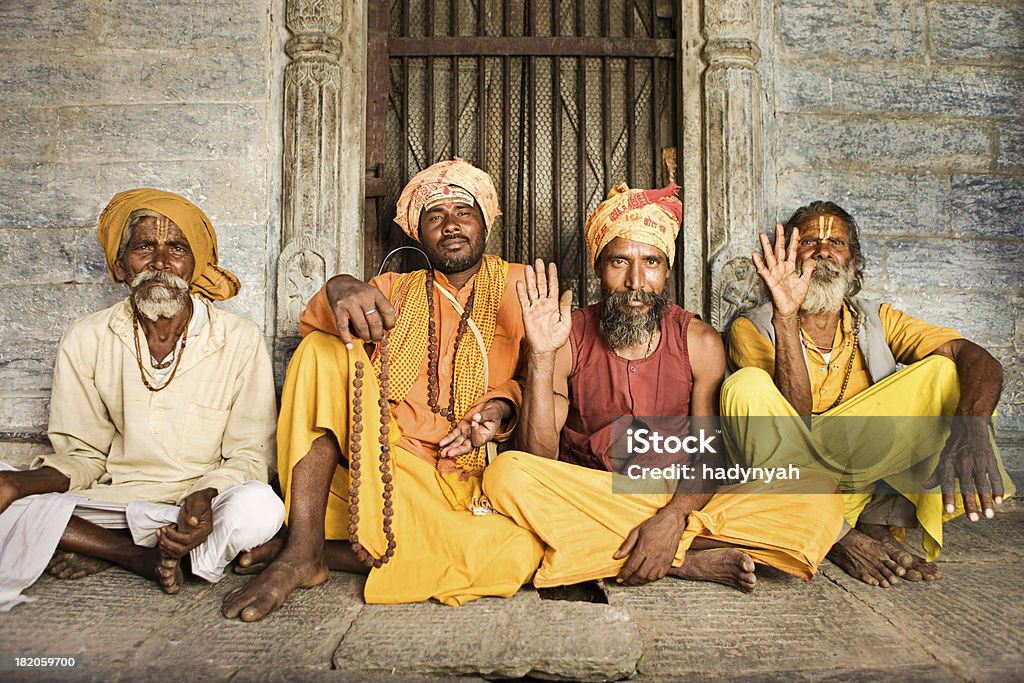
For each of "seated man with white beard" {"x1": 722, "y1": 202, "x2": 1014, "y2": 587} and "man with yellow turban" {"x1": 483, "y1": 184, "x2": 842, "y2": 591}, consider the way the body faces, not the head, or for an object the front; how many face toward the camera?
2

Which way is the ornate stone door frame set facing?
toward the camera

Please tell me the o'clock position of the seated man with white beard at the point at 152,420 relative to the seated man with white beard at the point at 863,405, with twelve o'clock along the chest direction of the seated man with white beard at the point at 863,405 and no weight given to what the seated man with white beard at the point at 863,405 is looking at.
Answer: the seated man with white beard at the point at 152,420 is roughly at 2 o'clock from the seated man with white beard at the point at 863,405.

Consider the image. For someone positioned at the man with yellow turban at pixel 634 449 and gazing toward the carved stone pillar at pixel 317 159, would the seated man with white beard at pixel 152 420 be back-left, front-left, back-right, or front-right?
front-left

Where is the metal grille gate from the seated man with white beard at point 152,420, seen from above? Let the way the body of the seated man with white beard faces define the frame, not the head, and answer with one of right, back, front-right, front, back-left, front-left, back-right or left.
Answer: left

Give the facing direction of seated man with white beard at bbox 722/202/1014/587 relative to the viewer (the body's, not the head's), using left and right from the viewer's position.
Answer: facing the viewer

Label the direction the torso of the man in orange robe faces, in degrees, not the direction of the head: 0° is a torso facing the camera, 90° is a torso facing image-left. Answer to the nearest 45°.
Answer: approximately 0°

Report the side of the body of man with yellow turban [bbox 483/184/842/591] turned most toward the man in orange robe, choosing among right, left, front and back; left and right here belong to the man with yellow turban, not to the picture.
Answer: right

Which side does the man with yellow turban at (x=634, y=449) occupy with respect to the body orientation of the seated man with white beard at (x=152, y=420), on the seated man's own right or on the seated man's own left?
on the seated man's own left

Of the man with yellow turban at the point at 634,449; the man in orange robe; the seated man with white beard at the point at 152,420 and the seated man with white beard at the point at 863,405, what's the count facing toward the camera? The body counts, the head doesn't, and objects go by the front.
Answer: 4
